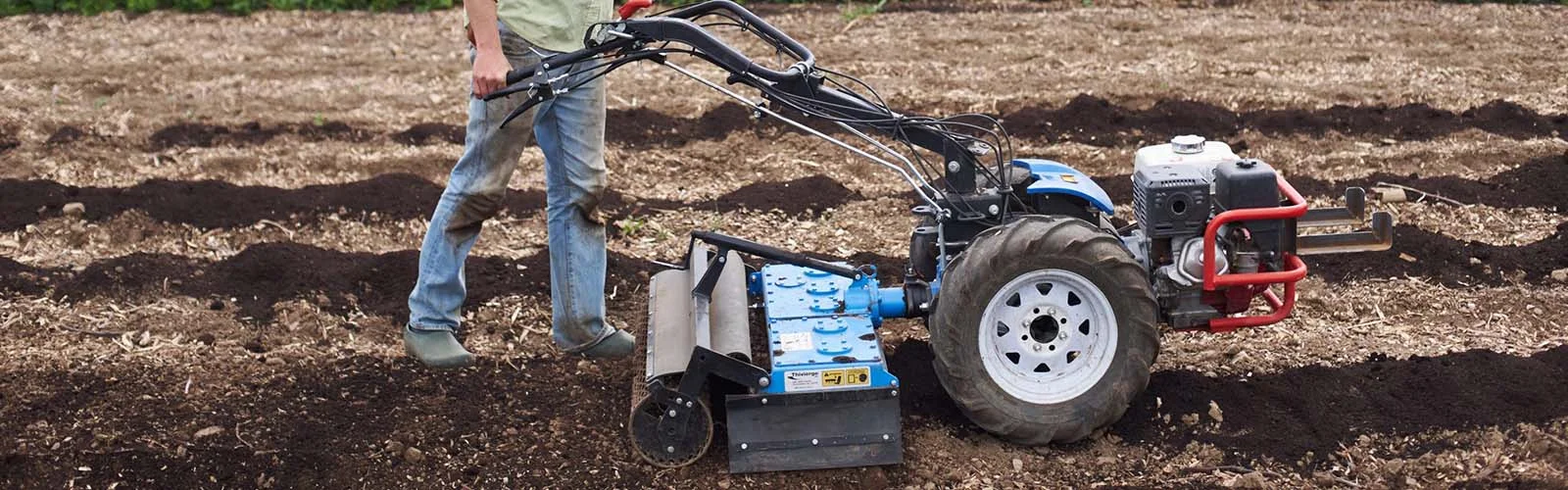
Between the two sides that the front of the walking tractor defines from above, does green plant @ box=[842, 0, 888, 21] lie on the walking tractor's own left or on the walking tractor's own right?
on the walking tractor's own left

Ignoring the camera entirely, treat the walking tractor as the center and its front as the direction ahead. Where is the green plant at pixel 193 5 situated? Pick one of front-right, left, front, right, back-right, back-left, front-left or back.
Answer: back-left

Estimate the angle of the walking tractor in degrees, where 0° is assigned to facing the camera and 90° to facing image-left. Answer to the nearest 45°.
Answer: approximately 270°

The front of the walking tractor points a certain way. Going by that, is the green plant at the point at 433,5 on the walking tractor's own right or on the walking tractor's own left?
on the walking tractor's own left

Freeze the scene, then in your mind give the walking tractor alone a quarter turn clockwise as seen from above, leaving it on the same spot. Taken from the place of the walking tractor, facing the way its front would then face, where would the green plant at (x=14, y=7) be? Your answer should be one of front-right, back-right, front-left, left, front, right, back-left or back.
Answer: back-right
